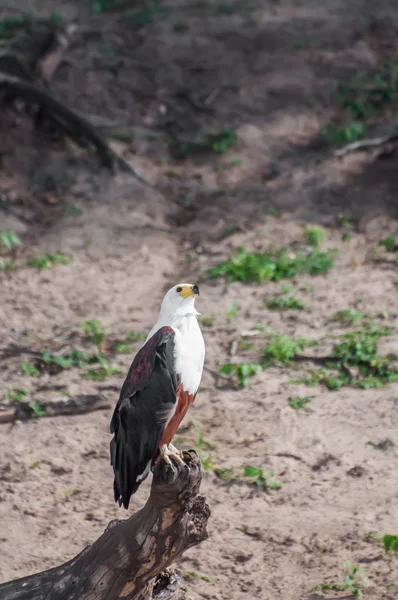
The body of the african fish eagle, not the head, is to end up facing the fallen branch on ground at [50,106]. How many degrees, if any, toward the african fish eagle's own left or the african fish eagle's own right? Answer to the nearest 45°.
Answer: approximately 90° to the african fish eagle's own left

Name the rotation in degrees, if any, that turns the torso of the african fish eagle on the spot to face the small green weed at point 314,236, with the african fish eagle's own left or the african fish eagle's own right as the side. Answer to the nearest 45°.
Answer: approximately 90° to the african fish eagle's own left

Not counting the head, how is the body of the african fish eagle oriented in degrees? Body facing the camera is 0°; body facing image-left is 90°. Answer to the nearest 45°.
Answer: approximately 270°

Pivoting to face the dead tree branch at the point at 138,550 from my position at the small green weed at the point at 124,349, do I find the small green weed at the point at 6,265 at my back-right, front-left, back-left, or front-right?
back-right

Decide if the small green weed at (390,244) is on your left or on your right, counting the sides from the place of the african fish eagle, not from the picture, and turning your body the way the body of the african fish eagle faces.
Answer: on your left

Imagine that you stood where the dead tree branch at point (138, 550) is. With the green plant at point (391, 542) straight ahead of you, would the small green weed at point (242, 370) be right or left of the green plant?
left

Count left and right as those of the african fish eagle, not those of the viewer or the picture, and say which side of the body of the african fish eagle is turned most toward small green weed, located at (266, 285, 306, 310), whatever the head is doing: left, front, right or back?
left
